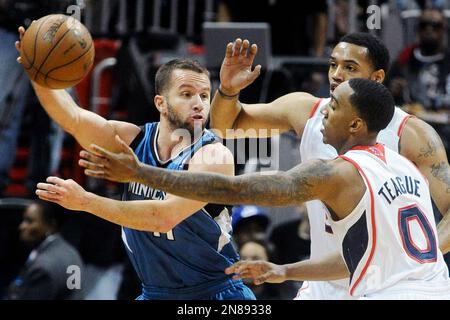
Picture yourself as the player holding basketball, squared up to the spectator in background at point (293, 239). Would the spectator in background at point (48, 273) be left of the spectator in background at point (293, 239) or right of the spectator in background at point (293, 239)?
left

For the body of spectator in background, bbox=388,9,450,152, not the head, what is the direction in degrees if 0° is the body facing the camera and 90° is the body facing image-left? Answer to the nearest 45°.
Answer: approximately 0°

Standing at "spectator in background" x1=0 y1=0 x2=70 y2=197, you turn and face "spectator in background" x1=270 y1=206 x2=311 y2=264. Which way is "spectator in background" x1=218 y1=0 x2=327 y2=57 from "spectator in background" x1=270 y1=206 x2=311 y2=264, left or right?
left

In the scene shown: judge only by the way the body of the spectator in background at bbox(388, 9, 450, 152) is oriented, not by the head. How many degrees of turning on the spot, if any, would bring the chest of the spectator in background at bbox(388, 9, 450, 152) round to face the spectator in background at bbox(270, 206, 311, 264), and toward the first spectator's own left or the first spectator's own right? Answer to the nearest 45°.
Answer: approximately 45° to the first spectator's own right

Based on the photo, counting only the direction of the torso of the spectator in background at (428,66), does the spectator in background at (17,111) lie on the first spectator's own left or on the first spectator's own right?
on the first spectator's own right
